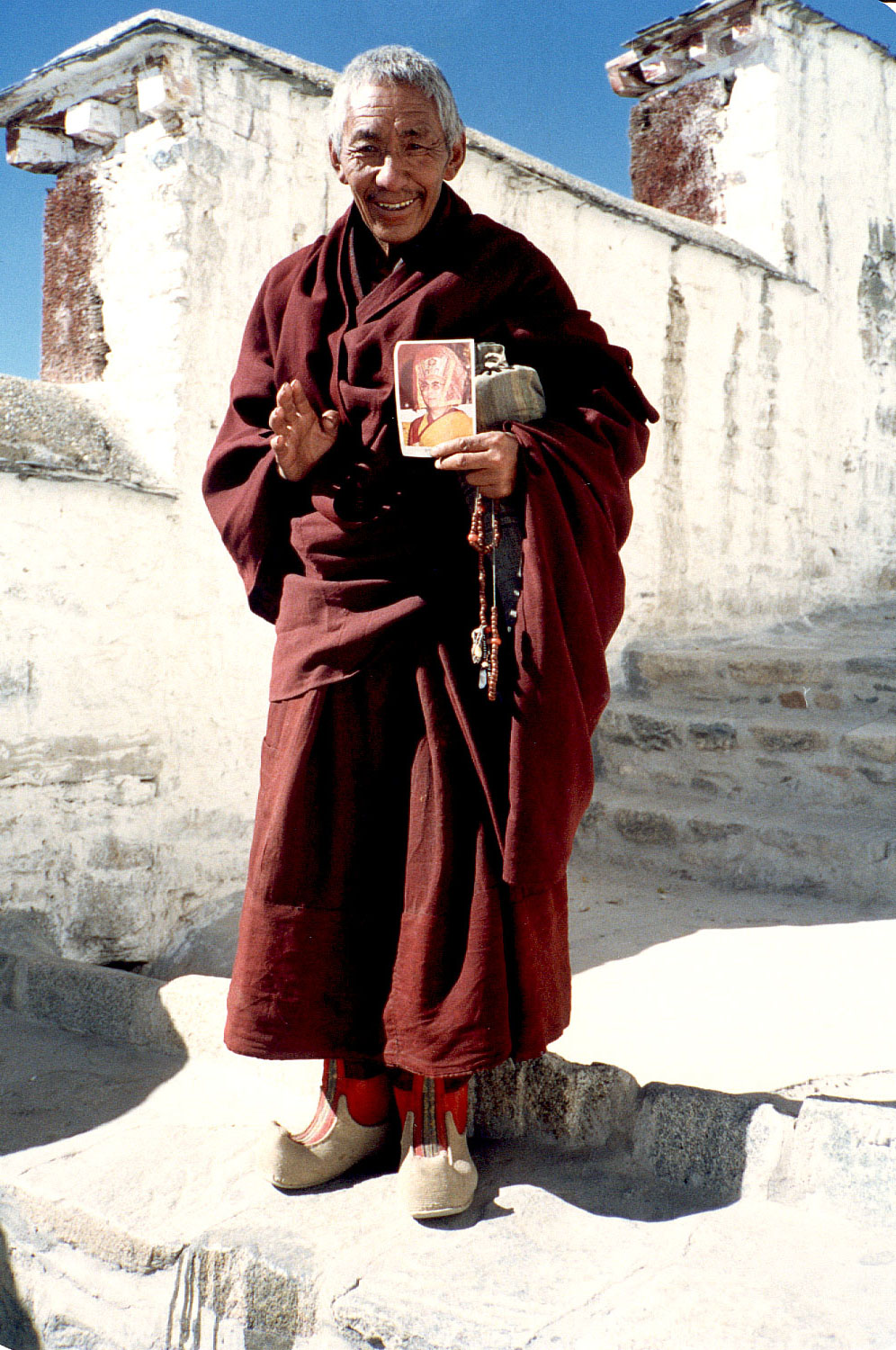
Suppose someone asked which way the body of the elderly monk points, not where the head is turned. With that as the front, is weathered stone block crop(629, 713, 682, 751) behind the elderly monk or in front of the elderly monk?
behind

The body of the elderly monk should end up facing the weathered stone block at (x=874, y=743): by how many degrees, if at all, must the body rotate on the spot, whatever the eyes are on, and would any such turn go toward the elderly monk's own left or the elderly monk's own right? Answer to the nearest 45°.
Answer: approximately 135° to the elderly monk's own left

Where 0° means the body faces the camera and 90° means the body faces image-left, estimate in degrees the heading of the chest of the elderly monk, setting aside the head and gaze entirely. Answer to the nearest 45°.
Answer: approximately 0°

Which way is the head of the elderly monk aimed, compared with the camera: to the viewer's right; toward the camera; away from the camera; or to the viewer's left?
toward the camera

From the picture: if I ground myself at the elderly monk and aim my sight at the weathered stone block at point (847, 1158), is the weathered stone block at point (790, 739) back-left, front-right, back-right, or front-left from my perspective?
front-left

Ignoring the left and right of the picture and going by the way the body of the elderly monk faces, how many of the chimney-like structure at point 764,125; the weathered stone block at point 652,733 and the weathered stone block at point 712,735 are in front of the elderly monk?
0

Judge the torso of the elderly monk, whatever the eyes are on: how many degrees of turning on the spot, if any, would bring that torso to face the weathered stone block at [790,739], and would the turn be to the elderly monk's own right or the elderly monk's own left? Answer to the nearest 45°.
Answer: approximately 135° to the elderly monk's own left

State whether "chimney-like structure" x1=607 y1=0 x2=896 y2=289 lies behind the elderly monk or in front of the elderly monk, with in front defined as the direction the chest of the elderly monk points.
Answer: behind

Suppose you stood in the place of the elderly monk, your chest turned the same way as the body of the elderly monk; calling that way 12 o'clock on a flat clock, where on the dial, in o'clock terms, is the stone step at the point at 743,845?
The stone step is roughly at 7 o'clock from the elderly monk.

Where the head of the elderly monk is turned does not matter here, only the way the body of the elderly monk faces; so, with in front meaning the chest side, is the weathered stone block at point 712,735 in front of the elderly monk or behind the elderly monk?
behind
